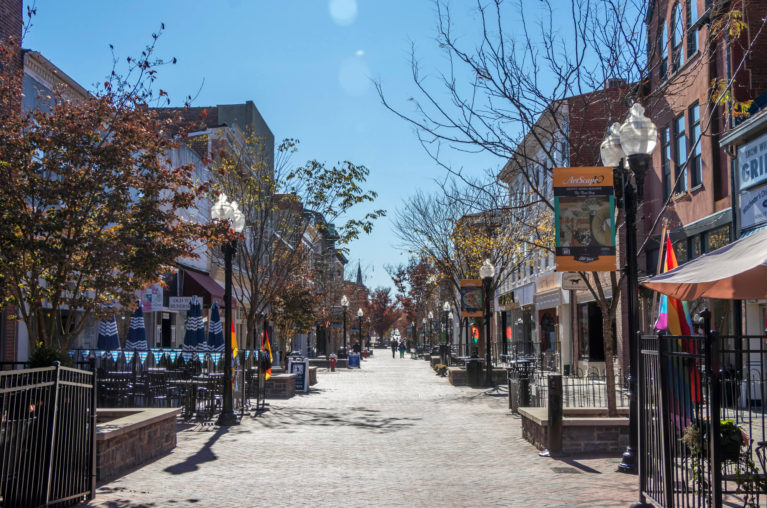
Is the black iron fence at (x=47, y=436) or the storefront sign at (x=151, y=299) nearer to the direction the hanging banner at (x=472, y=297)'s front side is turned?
the black iron fence

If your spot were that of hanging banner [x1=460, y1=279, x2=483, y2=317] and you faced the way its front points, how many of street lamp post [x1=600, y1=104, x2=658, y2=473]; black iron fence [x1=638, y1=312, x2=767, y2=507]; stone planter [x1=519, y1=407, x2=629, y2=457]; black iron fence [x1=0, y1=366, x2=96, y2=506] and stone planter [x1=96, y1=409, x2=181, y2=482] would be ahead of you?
5

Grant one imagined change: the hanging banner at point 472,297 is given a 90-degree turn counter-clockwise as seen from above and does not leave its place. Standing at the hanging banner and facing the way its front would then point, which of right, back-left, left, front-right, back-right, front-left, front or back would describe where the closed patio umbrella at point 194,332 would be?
back-right

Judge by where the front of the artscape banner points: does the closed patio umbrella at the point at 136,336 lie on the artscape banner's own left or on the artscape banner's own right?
on the artscape banner's own right

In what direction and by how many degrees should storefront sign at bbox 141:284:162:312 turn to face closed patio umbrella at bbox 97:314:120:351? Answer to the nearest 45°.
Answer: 0° — it already faces it

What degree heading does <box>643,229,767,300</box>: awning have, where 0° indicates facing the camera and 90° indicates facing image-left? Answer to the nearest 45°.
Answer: approximately 90°

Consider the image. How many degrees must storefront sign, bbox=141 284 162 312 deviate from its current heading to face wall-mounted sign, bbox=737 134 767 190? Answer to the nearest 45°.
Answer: approximately 45° to its left

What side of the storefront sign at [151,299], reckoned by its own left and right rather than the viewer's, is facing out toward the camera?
front

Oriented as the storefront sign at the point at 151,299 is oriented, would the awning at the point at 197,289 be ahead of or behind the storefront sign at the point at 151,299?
behind

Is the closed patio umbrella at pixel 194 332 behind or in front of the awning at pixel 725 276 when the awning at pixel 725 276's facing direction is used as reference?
in front

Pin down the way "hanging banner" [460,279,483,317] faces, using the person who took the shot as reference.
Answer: facing the viewer

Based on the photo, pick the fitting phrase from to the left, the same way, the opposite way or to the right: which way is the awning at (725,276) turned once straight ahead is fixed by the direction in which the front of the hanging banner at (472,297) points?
to the right

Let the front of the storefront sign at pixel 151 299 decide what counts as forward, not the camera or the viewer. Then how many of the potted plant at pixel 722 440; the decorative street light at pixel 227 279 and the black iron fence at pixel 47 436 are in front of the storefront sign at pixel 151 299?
3

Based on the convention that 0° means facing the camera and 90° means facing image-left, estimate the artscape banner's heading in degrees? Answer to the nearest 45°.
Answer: approximately 0°

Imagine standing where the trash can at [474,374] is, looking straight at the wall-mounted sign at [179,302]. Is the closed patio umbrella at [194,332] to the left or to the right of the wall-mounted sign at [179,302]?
left

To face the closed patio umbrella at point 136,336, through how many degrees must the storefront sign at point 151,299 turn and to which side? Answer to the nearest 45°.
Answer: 0° — it already faces it
